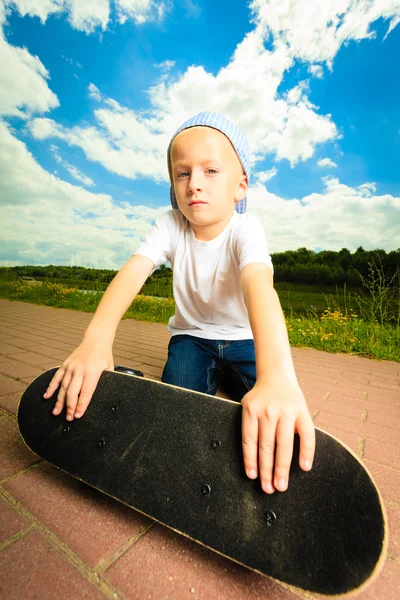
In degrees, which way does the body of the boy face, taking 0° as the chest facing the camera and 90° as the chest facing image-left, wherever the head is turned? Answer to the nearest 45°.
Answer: approximately 0°
